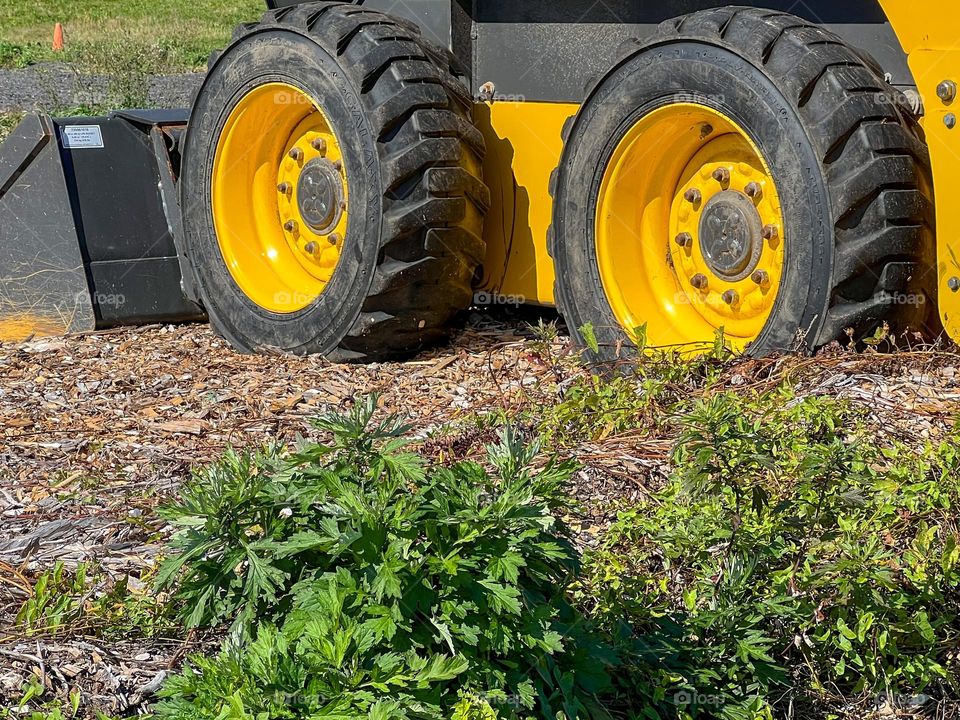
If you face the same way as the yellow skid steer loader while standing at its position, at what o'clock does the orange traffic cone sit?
The orange traffic cone is roughly at 1 o'clock from the yellow skid steer loader.

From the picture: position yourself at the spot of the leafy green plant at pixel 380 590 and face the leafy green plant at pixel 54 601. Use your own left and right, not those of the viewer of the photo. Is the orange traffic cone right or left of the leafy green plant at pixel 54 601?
right

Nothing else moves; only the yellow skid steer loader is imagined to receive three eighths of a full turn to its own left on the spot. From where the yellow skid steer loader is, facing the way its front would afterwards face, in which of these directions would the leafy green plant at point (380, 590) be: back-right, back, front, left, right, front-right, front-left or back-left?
front

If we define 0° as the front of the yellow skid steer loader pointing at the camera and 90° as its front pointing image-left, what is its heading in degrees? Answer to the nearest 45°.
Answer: approximately 135°

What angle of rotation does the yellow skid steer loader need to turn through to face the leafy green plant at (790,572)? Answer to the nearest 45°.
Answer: approximately 135° to its left

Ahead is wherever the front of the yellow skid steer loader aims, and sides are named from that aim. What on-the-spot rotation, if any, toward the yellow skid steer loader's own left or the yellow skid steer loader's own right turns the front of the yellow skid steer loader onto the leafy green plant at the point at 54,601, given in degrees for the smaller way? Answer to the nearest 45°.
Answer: approximately 90° to the yellow skid steer loader's own left

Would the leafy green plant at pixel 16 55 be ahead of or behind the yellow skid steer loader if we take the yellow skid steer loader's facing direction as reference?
ahead
